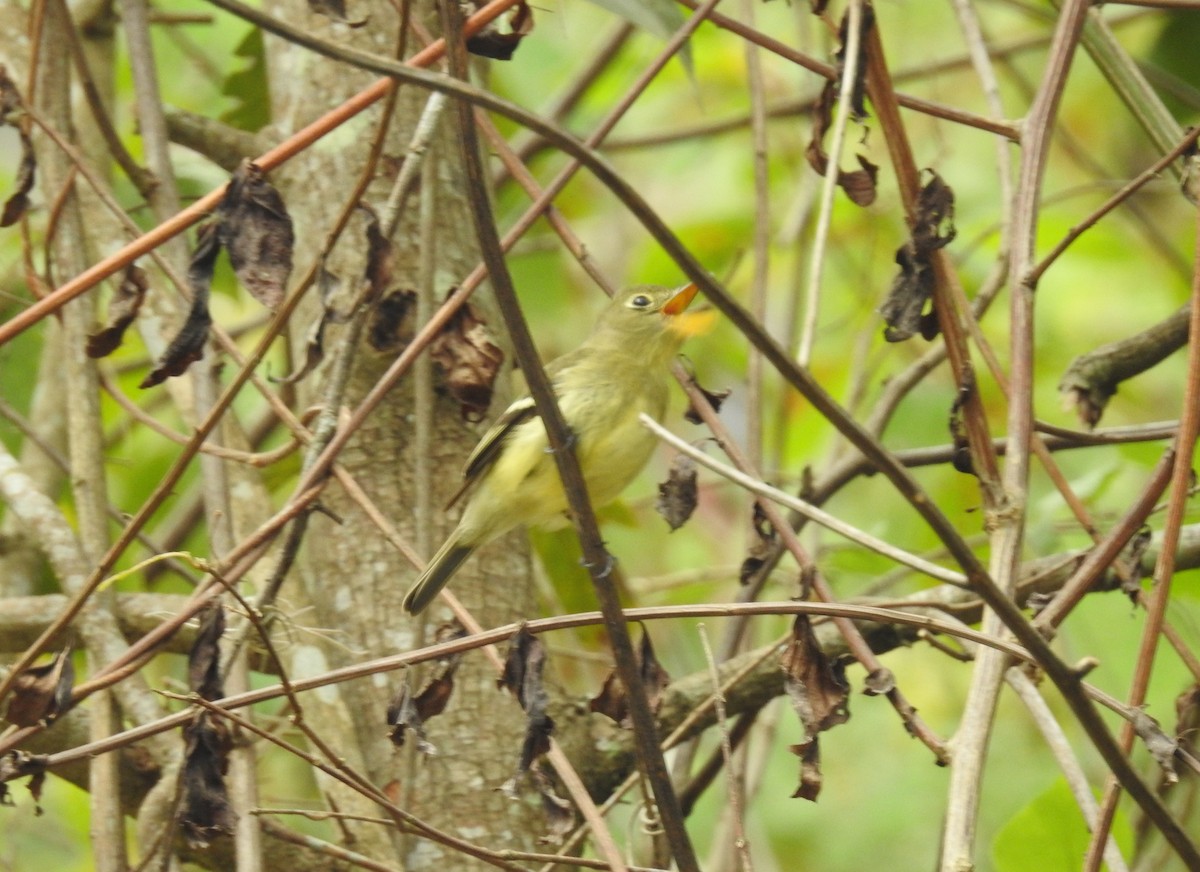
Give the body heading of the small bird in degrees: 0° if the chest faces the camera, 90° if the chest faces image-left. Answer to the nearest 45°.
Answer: approximately 270°

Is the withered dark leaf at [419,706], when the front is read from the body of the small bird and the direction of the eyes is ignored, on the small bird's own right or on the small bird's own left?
on the small bird's own right
